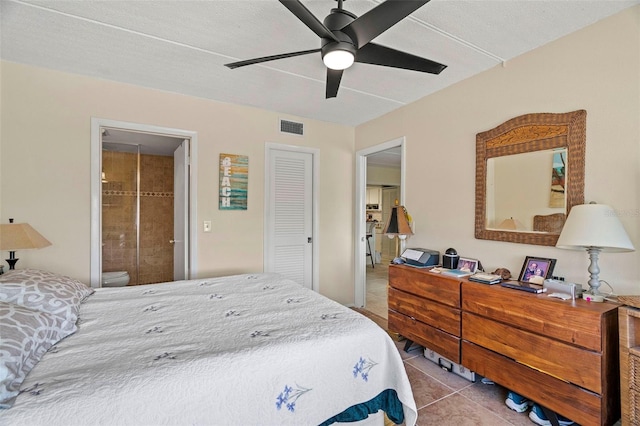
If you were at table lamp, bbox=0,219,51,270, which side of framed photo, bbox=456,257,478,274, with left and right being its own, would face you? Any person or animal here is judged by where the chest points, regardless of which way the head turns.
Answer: front

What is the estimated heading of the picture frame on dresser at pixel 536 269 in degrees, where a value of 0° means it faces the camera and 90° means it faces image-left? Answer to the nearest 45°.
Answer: approximately 45°

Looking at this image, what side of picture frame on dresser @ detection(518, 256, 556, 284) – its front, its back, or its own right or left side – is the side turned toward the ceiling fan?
front

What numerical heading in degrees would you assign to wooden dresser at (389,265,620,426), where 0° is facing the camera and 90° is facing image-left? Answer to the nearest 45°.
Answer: approximately 45°

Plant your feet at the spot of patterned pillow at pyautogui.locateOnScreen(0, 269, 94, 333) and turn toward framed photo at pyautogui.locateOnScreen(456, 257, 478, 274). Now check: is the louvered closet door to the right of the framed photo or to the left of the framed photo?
left

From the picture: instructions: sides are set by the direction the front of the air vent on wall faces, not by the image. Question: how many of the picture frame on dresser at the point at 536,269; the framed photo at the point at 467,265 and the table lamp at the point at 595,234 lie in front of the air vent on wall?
3

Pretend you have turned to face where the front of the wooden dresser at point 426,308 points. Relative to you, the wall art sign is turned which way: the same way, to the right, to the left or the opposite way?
to the left

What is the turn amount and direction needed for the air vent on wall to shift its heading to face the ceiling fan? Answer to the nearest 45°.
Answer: approximately 45° to its right

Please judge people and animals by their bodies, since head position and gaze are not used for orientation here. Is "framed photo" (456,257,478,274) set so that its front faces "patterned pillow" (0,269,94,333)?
yes

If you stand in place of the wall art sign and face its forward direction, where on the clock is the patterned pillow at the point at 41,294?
The patterned pillow is roughly at 1 o'clock from the wall art sign.
